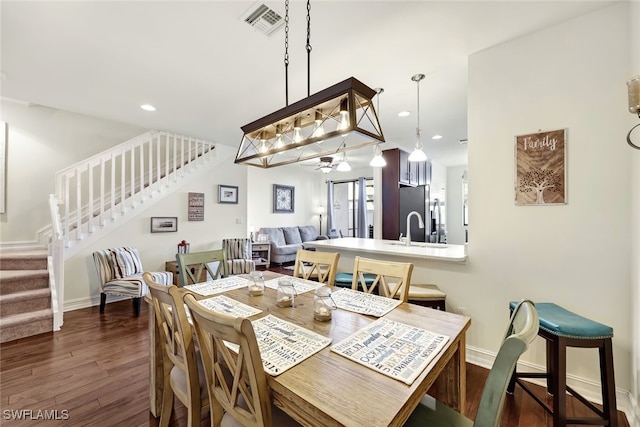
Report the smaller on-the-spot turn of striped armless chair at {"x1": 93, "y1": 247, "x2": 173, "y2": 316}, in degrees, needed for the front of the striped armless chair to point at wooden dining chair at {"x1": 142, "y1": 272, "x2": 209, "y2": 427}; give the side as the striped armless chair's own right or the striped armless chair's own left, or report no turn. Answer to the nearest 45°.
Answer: approximately 45° to the striped armless chair's own right

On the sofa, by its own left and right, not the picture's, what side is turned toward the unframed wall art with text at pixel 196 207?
right

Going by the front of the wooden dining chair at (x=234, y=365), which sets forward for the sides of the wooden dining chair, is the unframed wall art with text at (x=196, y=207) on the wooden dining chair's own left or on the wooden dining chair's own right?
on the wooden dining chair's own left

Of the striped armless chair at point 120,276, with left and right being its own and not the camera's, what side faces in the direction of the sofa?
left

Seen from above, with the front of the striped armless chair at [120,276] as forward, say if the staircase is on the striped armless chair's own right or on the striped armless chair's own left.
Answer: on the striped armless chair's own right

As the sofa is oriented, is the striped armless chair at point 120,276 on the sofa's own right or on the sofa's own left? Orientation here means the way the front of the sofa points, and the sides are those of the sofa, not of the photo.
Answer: on the sofa's own right

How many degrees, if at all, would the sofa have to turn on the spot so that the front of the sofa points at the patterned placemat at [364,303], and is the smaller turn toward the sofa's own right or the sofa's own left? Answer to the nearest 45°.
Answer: approximately 45° to the sofa's own right

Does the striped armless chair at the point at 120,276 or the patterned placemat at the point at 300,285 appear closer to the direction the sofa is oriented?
the patterned placemat

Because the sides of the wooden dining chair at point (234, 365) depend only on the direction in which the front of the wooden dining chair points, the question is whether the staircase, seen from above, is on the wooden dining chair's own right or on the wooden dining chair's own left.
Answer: on the wooden dining chair's own left

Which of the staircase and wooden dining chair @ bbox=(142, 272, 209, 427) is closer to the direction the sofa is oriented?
the wooden dining chair

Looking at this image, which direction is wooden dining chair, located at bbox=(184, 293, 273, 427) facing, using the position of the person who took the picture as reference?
facing away from the viewer and to the right of the viewer
